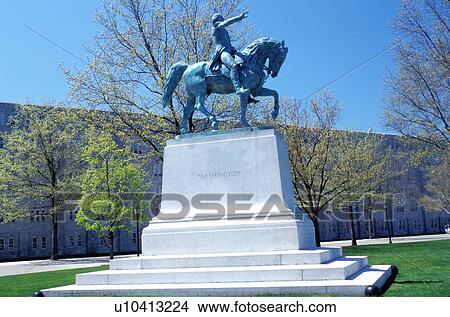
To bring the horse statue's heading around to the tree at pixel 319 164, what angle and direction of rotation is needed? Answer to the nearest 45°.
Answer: approximately 90° to its left

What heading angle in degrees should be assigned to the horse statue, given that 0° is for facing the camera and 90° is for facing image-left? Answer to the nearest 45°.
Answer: approximately 270°

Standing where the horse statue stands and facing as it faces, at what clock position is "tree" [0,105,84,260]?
The tree is roughly at 8 o'clock from the horse statue.

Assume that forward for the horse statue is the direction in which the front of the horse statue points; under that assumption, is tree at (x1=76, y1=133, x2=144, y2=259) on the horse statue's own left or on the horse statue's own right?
on the horse statue's own left
